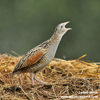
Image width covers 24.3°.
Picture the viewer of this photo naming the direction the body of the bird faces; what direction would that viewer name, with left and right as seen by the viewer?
facing to the right of the viewer
